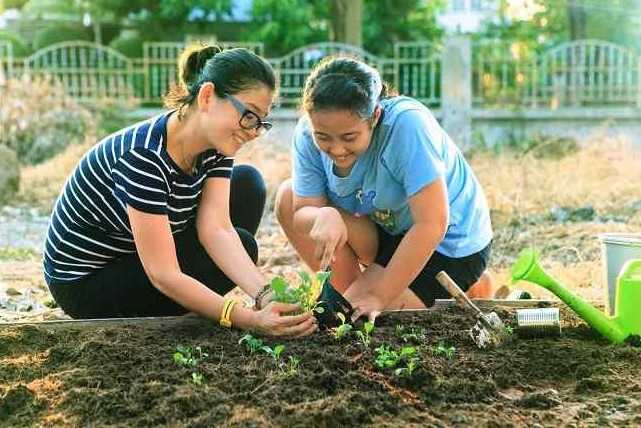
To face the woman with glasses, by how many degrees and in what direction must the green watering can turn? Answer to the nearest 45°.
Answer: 0° — it already faces them

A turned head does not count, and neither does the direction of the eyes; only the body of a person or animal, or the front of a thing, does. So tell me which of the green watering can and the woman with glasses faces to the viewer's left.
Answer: the green watering can

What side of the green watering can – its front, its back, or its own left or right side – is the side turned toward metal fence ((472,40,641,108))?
right

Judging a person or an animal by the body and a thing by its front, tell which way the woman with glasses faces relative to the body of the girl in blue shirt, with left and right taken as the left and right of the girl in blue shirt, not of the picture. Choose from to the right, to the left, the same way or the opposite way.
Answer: to the left

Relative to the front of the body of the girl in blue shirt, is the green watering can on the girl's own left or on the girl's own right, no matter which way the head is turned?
on the girl's own left

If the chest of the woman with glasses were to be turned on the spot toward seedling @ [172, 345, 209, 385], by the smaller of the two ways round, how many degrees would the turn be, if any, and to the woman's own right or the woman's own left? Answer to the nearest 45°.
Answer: approximately 45° to the woman's own right

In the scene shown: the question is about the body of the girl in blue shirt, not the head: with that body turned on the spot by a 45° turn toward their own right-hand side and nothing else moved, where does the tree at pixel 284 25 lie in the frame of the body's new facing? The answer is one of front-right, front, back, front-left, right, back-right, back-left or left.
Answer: right

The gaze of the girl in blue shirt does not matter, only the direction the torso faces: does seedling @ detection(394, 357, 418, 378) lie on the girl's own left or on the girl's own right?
on the girl's own left

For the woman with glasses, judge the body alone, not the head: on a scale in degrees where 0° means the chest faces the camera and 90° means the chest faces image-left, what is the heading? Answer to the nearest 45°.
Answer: approximately 315°

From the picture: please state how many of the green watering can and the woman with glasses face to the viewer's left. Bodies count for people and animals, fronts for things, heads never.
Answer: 1

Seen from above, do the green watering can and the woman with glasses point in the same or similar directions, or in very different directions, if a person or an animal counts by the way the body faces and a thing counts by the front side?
very different directions

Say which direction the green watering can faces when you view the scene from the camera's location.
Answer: facing to the left of the viewer
